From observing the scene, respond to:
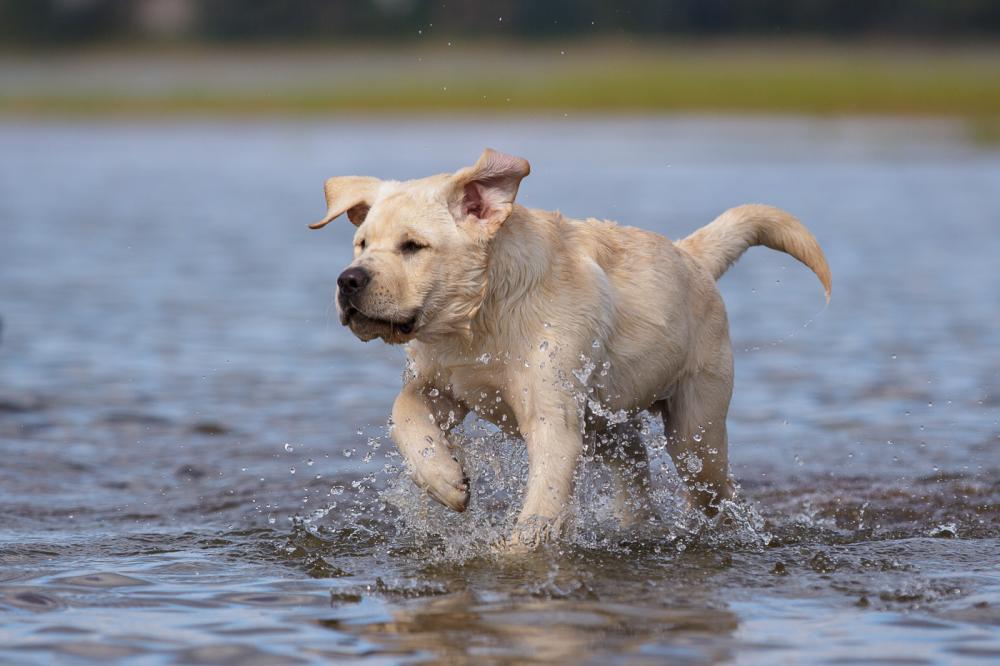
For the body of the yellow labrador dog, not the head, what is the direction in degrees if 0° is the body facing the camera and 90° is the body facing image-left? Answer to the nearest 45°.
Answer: approximately 45°
